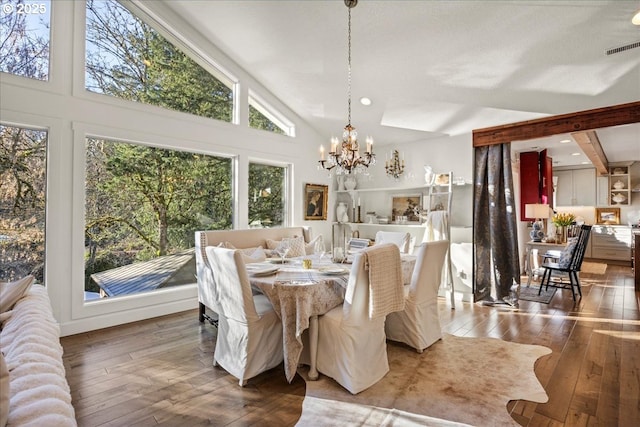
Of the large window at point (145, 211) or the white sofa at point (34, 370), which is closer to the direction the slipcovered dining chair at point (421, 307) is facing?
the large window

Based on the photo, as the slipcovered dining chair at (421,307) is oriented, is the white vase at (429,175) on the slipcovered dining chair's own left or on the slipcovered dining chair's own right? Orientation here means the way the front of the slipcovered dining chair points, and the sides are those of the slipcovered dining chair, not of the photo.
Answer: on the slipcovered dining chair's own right

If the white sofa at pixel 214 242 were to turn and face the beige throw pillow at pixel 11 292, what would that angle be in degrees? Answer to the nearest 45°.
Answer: approximately 90° to its right

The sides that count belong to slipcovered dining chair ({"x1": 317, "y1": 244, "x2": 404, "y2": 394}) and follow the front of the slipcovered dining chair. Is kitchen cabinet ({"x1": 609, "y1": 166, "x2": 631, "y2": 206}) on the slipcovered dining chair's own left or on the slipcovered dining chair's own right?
on the slipcovered dining chair's own right

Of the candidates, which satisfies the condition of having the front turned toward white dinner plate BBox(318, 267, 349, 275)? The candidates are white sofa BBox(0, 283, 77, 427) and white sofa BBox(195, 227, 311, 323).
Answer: white sofa BBox(195, 227, 311, 323)

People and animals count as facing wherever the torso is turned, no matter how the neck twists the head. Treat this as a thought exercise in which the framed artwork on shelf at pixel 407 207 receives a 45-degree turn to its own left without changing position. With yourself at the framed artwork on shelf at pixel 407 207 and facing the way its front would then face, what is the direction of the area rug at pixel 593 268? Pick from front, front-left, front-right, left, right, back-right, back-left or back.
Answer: left

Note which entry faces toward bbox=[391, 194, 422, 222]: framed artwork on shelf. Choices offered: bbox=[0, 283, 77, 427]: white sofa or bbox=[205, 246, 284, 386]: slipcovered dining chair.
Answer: the slipcovered dining chair
